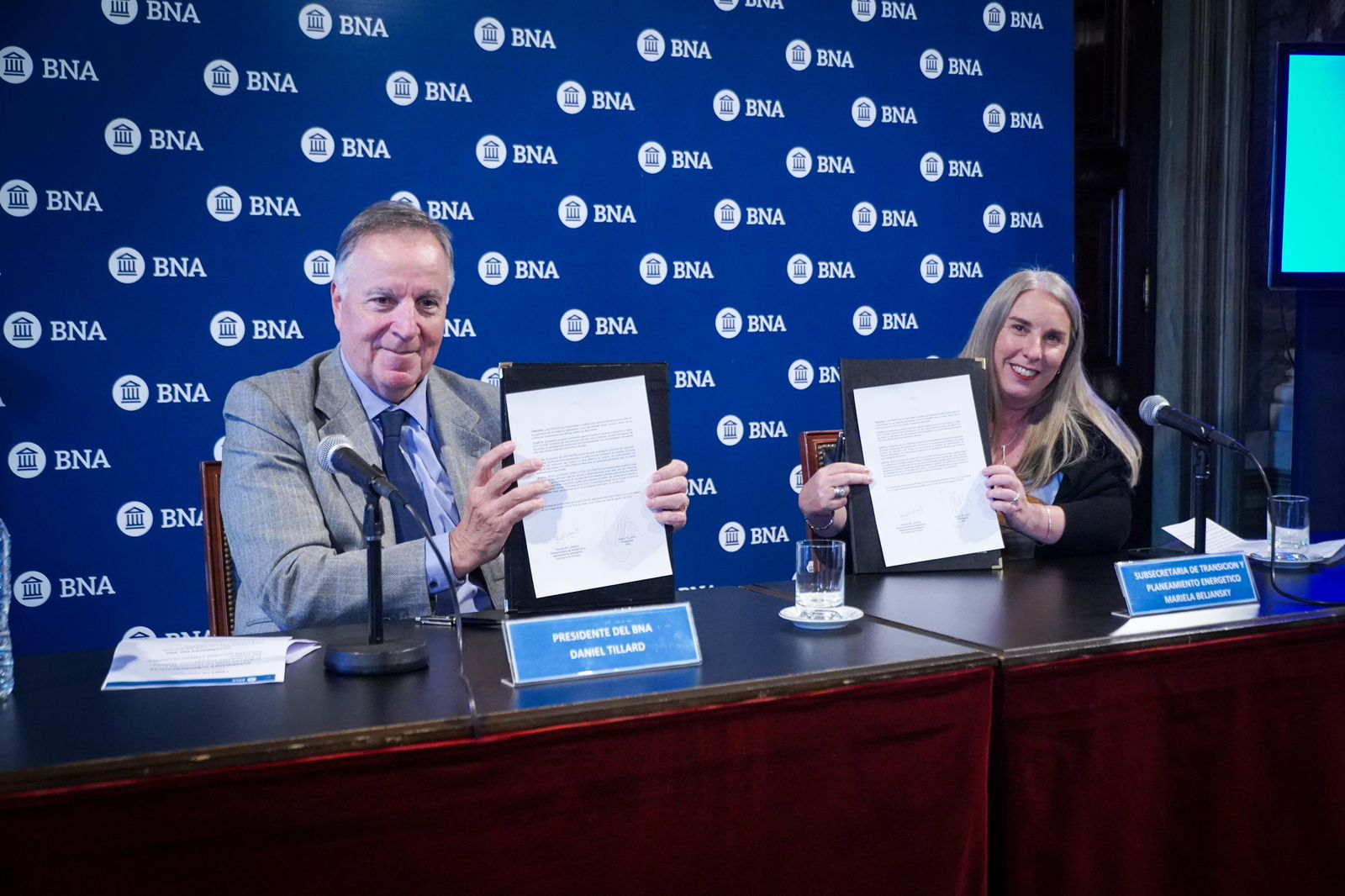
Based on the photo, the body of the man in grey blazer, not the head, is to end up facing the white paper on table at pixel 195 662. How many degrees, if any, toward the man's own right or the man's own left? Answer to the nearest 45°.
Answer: approximately 45° to the man's own right

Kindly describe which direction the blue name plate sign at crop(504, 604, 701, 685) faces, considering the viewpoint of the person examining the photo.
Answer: facing the viewer

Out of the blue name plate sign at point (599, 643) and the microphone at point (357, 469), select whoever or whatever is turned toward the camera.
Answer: the blue name plate sign

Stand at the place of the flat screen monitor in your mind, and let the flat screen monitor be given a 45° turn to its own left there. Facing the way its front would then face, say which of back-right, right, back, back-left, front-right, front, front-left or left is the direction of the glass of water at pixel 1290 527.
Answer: front-right

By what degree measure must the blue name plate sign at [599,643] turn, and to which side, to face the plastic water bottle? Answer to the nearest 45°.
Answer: approximately 90° to its right

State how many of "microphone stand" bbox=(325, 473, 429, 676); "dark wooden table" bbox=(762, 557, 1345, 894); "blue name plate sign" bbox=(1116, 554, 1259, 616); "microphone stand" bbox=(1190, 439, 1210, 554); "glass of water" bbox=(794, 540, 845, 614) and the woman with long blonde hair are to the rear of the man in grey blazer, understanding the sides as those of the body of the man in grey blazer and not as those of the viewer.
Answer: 0

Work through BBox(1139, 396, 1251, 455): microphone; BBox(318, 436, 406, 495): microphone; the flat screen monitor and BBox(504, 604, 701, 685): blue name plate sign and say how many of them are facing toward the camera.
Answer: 2

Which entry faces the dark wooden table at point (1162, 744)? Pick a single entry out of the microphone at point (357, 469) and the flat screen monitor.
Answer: the flat screen monitor

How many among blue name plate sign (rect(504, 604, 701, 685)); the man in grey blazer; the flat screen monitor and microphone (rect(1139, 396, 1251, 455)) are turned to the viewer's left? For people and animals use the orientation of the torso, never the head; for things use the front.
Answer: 1

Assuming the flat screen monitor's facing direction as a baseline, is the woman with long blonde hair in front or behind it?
in front

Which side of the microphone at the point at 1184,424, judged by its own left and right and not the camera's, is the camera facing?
left

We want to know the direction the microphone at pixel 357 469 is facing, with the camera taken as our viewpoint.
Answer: facing away from the viewer and to the left of the viewer
